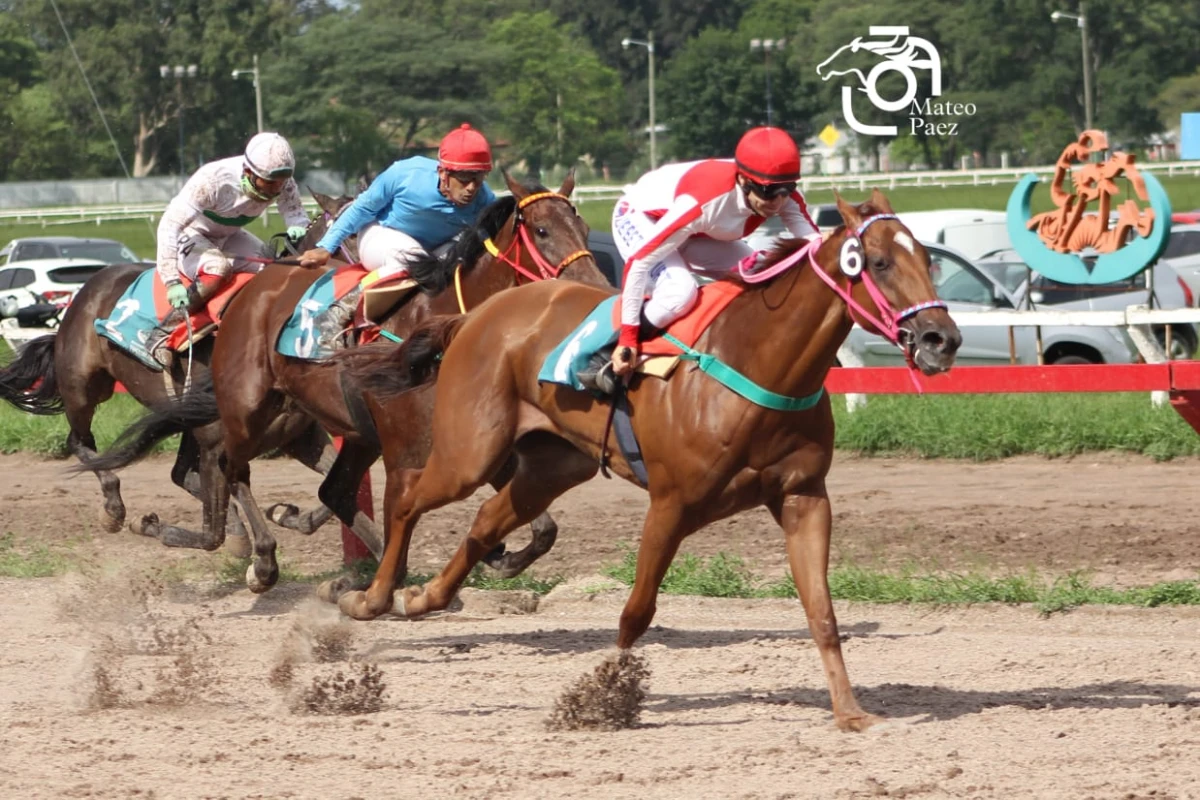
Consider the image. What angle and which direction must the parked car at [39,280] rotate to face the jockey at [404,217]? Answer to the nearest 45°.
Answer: approximately 135° to its left

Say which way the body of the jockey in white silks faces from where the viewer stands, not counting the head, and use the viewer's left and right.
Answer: facing the viewer and to the right of the viewer

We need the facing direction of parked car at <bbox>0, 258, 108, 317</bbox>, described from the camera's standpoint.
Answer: facing away from the viewer and to the left of the viewer

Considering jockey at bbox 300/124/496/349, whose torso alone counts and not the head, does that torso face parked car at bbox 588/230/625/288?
no

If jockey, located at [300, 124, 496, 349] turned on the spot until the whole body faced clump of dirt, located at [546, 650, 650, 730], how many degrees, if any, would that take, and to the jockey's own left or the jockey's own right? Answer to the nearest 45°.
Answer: approximately 45° to the jockey's own right

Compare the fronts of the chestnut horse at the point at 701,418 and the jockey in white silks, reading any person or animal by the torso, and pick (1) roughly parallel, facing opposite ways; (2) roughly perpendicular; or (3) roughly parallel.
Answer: roughly parallel

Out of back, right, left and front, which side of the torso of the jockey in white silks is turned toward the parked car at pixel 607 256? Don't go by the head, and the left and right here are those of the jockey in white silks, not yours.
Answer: left

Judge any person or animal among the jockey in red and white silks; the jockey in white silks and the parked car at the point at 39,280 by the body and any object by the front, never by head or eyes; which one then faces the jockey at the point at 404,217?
the jockey in white silks

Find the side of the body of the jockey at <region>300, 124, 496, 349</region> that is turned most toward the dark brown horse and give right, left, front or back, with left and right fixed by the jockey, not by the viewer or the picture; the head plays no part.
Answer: back

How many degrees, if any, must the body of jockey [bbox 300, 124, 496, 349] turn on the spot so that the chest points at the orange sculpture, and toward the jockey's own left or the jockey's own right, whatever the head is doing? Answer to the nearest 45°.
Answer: approximately 90° to the jockey's own left

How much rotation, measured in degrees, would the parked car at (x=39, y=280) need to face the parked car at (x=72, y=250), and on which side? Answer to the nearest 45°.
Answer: approximately 45° to its right

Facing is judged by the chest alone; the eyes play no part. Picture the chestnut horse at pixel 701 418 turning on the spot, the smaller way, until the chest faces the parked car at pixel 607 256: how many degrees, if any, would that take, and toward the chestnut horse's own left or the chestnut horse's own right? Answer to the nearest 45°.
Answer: approximately 135° to the chestnut horse's own left

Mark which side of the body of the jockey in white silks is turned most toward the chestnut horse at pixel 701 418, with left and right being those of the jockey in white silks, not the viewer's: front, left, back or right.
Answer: front

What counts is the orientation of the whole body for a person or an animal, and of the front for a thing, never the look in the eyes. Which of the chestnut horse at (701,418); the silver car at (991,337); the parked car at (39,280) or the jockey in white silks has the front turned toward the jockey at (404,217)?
the jockey in white silks

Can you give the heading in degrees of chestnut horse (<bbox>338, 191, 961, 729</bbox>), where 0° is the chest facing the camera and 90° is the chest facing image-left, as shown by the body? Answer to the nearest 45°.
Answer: approximately 315°

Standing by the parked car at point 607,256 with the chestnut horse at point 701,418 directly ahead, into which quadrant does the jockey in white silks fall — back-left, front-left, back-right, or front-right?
front-right
